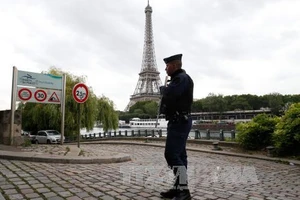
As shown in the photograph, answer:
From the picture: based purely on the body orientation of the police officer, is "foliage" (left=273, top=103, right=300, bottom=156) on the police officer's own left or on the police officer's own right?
on the police officer's own right

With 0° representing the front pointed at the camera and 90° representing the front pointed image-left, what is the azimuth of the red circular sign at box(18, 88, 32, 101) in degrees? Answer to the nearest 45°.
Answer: approximately 0°

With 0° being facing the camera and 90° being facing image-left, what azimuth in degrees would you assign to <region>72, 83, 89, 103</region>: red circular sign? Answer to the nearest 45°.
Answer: approximately 0°

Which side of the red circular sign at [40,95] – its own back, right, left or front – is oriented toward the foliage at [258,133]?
left

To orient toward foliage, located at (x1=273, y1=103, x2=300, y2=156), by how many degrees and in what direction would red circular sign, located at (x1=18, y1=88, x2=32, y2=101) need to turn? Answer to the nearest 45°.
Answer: approximately 45° to its left

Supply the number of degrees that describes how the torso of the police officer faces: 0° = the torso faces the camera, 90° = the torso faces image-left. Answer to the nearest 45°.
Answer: approximately 90°

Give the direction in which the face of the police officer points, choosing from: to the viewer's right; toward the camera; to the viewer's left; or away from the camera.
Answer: to the viewer's left

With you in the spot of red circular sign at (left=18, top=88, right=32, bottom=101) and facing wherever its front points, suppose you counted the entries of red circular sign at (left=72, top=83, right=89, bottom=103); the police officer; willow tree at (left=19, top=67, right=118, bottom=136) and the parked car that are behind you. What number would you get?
2
